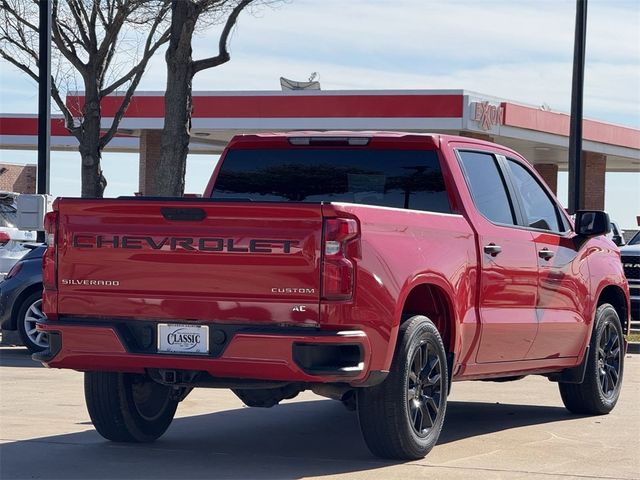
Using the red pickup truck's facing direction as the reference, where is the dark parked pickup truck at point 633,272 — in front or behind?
in front

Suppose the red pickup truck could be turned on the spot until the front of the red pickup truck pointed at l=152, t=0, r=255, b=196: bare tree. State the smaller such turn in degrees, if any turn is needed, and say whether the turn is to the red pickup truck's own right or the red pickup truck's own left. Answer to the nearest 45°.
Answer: approximately 45° to the red pickup truck's own left

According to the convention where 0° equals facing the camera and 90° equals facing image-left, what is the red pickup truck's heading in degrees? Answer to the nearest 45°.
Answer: approximately 225°

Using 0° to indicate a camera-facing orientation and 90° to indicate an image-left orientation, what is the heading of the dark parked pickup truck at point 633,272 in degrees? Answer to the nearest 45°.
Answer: approximately 0°

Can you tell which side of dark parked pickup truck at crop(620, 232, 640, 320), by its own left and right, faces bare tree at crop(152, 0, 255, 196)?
right

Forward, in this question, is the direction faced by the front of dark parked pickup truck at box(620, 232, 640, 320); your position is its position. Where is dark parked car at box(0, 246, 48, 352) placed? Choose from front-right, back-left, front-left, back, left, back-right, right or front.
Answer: front-right

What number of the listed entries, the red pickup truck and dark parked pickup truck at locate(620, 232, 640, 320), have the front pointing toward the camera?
1

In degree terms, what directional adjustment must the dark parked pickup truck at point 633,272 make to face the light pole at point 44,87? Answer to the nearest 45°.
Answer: approximately 90° to its right
